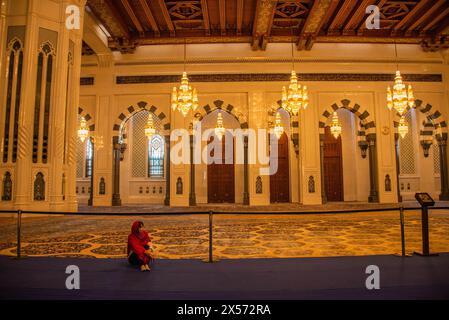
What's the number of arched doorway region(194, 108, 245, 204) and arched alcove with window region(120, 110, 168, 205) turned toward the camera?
2

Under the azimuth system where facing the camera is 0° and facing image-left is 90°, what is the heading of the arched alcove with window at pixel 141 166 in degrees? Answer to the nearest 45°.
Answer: approximately 0°

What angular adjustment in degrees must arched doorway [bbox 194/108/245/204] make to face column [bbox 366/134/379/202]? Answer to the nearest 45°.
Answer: approximately 90° to its left

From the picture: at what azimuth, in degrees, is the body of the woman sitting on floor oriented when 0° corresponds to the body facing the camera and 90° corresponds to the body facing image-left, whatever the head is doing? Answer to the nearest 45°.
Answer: approximately 315°

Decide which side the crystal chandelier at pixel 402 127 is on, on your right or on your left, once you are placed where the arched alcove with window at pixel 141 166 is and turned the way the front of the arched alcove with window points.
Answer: on your left

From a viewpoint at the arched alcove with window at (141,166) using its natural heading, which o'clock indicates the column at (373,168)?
The column is roughly at 10 o'clock from the arched alcove with window.

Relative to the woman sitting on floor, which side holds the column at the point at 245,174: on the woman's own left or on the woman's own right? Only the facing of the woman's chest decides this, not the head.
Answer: on the woman's own left

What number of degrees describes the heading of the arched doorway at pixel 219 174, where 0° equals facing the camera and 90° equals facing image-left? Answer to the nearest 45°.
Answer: approximately 0°

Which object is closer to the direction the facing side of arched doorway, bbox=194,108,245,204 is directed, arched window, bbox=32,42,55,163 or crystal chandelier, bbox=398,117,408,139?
the arched window

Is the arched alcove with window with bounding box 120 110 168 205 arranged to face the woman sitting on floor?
yes
